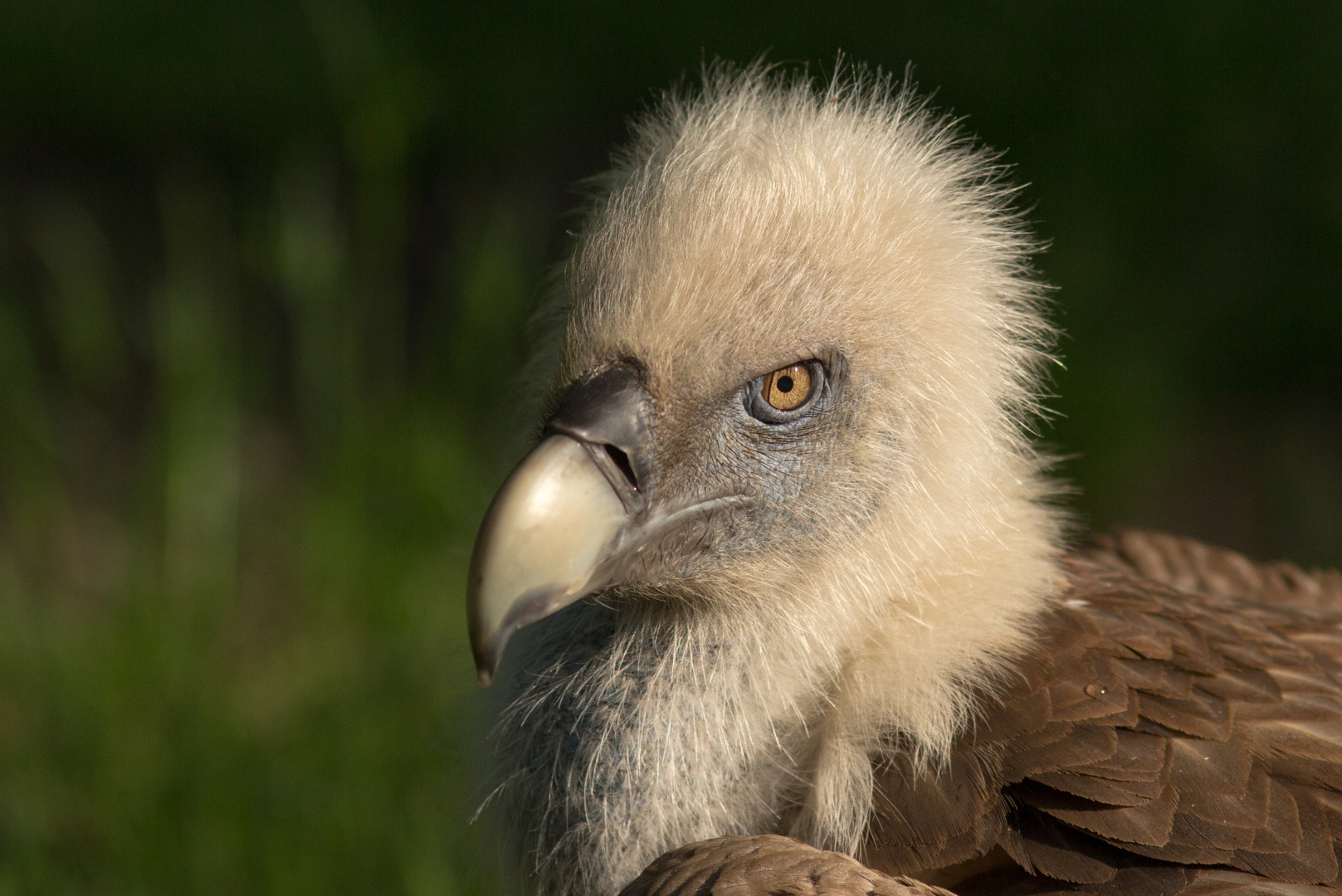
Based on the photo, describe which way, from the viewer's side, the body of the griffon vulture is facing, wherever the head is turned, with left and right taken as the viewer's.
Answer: facing the viewer and to the left of the viewer
